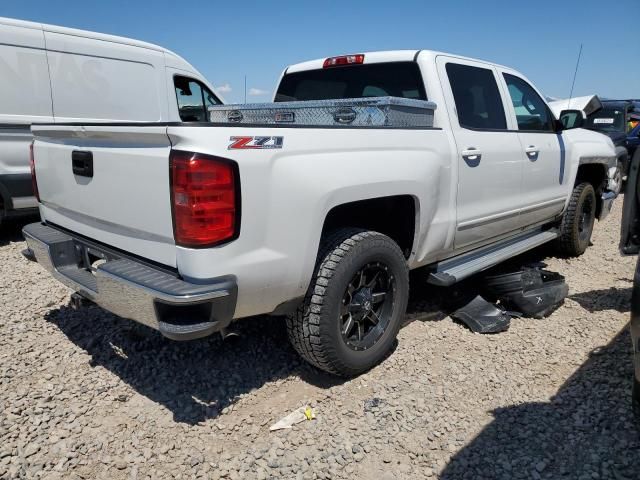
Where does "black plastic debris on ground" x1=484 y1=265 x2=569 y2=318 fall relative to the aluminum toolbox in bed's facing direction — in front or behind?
behind

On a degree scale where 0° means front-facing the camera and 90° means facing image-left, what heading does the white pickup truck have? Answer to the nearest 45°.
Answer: approximately 225°

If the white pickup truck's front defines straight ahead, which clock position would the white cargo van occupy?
The white cargo van is roughly at 9 o'clock from the white pickup truck.

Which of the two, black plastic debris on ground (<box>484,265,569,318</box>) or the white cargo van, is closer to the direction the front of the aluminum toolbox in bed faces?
the white cargo van

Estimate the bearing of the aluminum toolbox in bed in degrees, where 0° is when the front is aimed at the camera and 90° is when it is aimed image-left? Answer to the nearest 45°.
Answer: approximately 45°

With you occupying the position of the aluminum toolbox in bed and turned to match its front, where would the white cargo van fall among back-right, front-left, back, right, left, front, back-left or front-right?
right

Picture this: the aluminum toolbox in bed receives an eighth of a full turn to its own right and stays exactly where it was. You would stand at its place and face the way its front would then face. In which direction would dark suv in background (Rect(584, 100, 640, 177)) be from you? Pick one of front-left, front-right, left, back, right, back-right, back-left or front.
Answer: back-right
